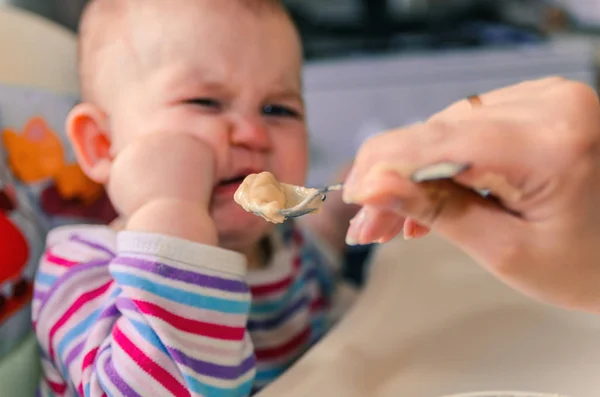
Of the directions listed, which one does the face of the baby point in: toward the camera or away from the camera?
toward the camera

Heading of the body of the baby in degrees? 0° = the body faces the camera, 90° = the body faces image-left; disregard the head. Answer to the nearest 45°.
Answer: approximately 315°

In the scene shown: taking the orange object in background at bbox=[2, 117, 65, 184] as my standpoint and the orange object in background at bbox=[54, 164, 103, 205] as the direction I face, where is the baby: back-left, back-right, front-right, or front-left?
front-right
